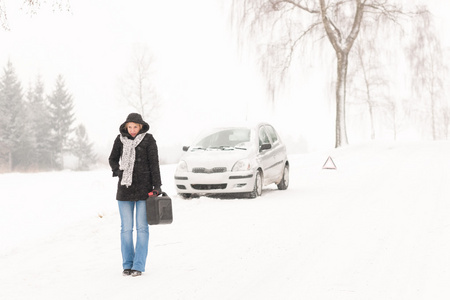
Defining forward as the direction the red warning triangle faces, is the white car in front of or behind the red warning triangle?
in front

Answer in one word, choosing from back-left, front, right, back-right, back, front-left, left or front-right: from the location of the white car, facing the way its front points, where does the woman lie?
front-left

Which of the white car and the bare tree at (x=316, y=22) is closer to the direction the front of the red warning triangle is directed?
the white car

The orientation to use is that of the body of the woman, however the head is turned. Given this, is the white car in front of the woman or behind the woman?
behind

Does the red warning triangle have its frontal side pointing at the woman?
yes

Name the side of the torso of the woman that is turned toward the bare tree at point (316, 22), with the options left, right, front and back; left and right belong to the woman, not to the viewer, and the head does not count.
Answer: back

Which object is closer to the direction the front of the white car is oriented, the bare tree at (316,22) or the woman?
the woman

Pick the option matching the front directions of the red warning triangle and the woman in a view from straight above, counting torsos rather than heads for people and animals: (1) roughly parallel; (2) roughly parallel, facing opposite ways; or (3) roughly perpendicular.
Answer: roughly parallel

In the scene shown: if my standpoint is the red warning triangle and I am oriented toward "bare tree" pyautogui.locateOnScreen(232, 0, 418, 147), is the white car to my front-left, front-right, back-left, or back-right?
back-left

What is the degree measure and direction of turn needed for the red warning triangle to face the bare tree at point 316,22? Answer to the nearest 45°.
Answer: approximately 180°

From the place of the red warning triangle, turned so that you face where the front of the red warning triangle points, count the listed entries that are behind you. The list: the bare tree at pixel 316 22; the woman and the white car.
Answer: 1

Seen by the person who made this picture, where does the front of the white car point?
facing the viewer and to the left of the viewer

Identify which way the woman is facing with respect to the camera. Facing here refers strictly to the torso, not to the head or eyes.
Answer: toward the camera

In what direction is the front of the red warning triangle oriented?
toward the camera

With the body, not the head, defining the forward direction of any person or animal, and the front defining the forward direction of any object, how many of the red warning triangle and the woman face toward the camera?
2
